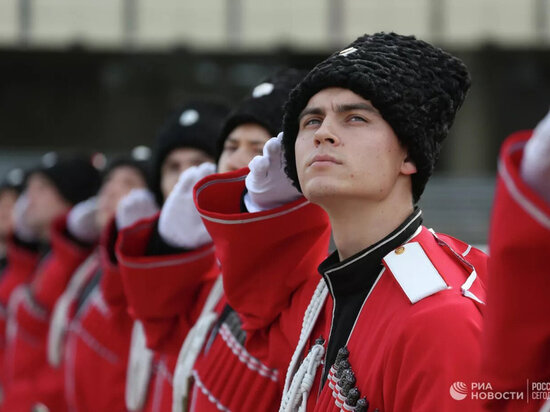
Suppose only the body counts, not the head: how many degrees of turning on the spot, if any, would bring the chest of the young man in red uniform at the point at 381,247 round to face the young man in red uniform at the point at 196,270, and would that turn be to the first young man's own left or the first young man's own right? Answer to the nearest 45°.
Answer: approximately 90° to the first young man's own right

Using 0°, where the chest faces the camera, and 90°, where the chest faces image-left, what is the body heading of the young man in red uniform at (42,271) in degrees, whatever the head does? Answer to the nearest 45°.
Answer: approximately 45°

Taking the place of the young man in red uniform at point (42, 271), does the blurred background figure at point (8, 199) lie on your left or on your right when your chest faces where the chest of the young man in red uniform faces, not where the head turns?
on your right

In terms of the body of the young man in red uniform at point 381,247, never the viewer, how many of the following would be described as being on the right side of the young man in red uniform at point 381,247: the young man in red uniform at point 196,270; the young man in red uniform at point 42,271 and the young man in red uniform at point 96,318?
3

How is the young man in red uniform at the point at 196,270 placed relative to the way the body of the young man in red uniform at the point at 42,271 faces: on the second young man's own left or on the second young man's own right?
on the second young man's own left

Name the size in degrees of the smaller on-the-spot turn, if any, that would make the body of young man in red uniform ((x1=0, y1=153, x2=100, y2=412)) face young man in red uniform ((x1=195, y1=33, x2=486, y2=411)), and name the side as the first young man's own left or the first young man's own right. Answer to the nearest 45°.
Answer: approximately 45° to the first young man's own left

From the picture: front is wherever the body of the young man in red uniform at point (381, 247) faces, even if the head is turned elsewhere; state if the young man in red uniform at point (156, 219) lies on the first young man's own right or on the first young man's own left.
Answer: on the first young man's own right

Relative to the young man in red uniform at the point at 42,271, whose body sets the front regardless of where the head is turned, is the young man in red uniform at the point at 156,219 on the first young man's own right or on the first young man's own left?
on the first young man's own left

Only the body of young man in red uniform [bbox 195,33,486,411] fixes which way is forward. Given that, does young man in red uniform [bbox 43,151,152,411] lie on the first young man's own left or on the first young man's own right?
on the first young man's own right

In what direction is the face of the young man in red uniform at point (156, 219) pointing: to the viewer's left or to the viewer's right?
to the viewer's left

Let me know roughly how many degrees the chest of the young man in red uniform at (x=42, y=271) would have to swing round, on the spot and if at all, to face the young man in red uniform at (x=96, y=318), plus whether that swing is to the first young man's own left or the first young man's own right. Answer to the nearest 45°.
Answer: approximately 45° to the first young man's own left

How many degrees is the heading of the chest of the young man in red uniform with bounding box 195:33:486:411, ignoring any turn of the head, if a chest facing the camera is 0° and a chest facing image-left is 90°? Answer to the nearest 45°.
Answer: approximately 45°
